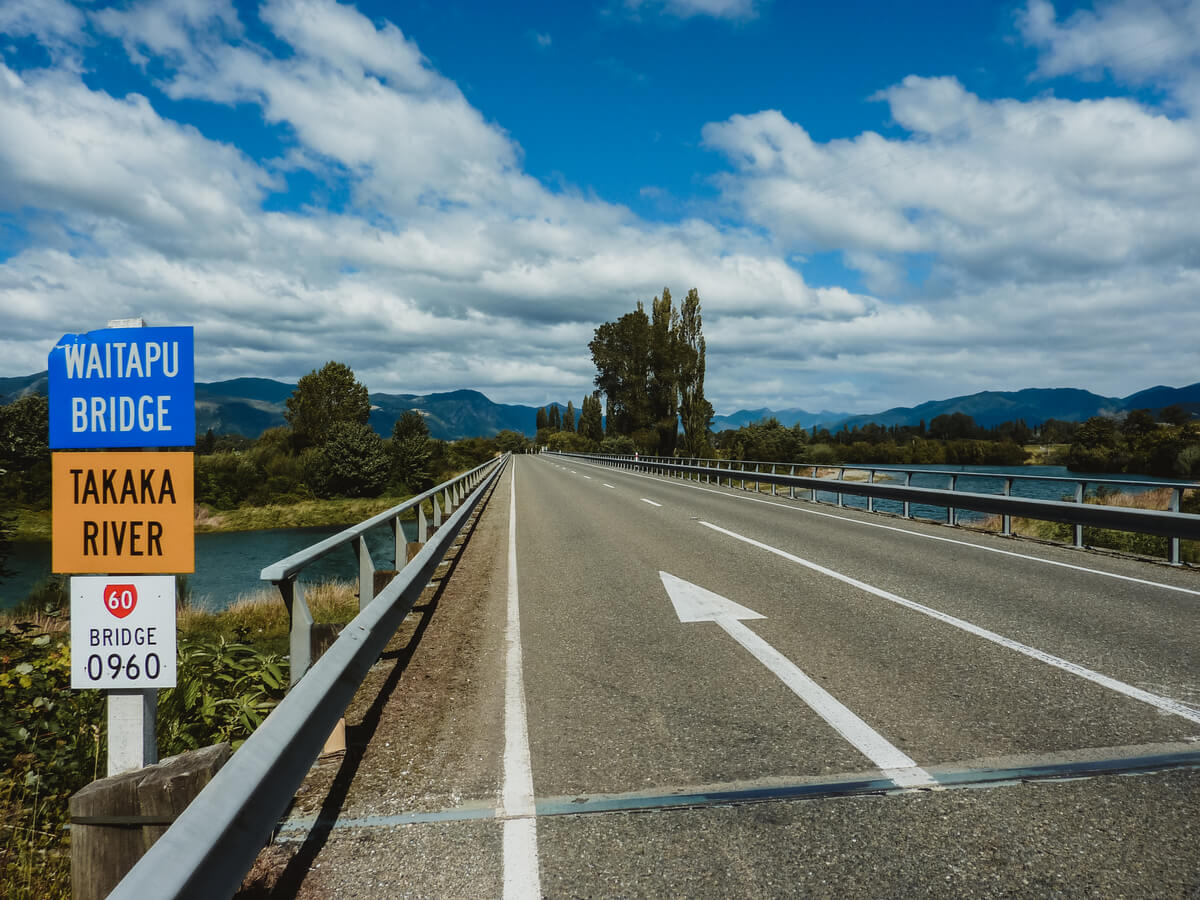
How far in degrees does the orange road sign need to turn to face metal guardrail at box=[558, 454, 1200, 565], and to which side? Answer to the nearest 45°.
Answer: approximately 90° to its left

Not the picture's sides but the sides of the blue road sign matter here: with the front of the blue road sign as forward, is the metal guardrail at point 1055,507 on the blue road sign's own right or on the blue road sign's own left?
on the blue road sign's own left

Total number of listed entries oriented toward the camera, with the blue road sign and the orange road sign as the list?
2

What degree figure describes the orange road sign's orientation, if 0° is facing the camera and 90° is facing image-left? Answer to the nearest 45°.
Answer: approximately 0°
